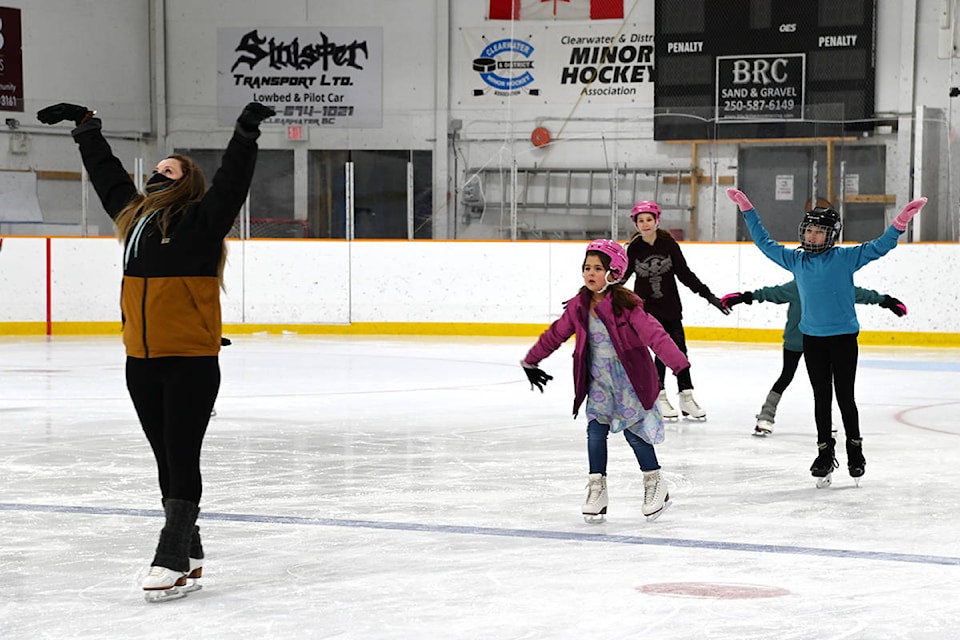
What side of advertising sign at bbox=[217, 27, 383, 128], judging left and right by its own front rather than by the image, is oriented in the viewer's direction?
front

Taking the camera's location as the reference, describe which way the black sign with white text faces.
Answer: facing the viewer

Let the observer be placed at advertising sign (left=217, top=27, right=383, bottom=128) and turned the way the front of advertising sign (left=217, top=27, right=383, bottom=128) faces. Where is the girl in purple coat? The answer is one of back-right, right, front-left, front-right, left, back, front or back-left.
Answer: front

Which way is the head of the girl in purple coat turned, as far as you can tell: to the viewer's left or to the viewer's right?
to the viewer's left

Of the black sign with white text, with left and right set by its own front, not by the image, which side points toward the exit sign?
right

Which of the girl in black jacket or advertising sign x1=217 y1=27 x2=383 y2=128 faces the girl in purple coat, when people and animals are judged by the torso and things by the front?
the advertising sign

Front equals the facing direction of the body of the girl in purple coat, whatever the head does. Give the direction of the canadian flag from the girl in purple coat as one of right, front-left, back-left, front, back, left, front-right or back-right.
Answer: back-right

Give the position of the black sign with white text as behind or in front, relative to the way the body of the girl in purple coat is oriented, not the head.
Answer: behind

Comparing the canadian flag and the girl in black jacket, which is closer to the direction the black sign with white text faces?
the girl in black jacket

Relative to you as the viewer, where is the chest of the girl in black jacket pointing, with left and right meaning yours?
facing the viewer and to the left of the viewer

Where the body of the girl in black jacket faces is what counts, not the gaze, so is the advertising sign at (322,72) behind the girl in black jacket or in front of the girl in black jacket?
behind

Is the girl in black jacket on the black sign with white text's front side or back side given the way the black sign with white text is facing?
on the front side

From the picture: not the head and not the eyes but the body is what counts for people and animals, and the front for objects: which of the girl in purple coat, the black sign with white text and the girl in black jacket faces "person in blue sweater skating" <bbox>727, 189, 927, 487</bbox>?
the black sign with white text

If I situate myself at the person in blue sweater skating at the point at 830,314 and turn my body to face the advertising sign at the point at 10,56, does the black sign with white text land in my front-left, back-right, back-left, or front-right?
front-right

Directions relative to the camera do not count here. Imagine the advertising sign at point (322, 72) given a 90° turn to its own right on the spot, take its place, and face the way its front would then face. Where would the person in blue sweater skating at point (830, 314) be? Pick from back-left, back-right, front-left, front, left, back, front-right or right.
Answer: left

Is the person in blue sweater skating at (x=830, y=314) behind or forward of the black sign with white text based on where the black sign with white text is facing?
forward

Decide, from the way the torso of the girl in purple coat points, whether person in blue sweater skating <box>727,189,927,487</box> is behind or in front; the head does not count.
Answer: behind

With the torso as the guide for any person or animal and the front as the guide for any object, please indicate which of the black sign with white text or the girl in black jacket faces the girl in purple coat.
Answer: the black sign with white text

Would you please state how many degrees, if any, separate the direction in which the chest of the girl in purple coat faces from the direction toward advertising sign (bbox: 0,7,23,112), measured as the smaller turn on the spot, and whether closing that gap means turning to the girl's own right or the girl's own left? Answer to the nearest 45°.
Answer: approximately 90° to the girl's own right
